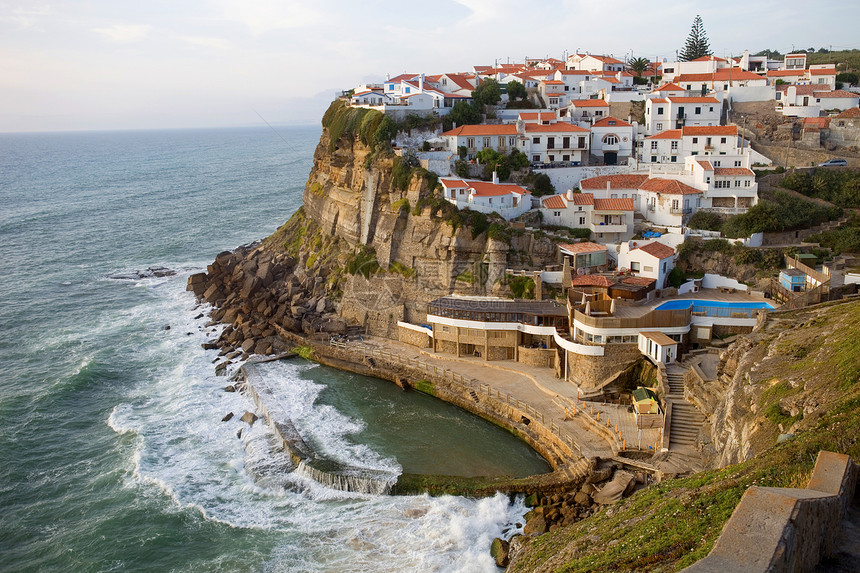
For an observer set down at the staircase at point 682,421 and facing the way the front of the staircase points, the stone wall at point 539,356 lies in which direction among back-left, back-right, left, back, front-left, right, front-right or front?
back-right

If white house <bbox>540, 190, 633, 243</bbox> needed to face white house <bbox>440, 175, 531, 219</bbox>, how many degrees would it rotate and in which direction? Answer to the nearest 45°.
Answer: approximately 90° to its right

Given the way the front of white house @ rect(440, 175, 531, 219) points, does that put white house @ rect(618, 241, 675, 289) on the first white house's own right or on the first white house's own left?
on the first white house's own left

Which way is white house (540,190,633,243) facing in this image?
toward the camera

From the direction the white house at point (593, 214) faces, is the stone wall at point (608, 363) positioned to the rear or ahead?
ahead

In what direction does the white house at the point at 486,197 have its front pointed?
toward the camera

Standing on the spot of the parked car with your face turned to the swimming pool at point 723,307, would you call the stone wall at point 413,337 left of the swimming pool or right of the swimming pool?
right

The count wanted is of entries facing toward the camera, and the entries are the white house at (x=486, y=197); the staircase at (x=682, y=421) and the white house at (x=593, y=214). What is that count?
3

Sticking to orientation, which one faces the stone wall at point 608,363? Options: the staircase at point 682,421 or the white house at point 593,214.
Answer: the white house

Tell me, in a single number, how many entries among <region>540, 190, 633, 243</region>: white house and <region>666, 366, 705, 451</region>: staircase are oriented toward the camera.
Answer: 2

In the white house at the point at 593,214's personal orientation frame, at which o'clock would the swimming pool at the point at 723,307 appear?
The swimming pool is roughly at 11 o'clock from the white house.

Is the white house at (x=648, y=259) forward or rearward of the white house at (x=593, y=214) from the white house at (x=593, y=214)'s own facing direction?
forward

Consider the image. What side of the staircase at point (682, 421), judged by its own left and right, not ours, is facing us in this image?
front

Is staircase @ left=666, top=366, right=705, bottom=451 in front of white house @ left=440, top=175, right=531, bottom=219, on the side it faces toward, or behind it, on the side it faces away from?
in front

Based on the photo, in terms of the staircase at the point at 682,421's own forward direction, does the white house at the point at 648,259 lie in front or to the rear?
to the rear
